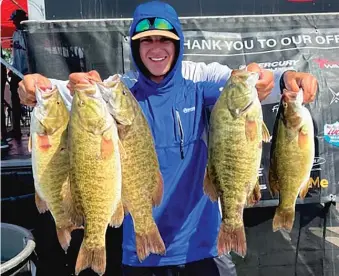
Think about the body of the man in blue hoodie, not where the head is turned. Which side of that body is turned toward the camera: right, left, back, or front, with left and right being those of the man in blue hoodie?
front
